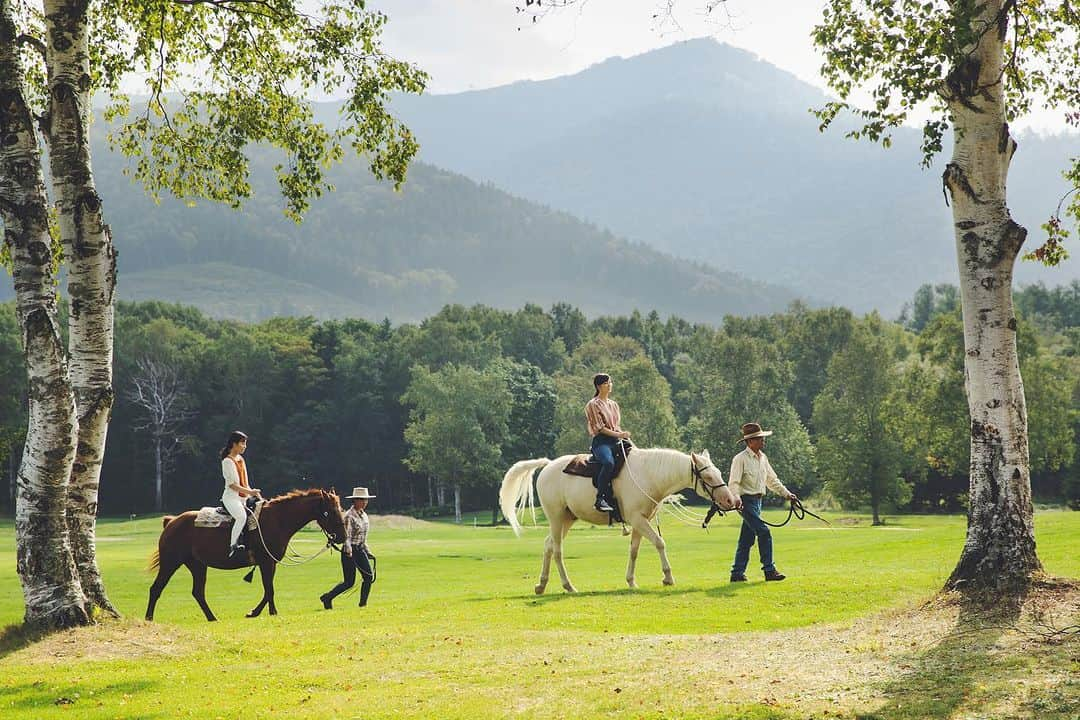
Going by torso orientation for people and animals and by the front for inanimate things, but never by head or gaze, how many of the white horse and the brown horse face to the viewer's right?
2

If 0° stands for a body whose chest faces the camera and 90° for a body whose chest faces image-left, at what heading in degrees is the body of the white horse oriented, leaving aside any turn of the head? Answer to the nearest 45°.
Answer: approximately 270°

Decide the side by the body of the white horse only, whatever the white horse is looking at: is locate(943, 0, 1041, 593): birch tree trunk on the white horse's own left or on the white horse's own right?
on the white horse's own right

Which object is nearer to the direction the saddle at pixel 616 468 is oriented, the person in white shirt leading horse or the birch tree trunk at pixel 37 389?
the person in white shirt leading horse

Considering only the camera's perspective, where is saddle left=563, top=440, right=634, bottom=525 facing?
facing to the right of the viewer

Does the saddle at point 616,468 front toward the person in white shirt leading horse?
yes

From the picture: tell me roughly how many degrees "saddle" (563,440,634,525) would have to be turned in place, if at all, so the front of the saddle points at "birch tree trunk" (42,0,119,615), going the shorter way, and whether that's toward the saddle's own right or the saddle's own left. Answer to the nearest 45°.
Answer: approximately 135° to the saddle's own right

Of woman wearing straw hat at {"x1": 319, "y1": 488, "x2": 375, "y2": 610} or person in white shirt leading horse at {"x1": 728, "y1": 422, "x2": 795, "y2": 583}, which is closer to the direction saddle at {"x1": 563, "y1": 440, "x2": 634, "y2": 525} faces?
the person in white shirt leading horse

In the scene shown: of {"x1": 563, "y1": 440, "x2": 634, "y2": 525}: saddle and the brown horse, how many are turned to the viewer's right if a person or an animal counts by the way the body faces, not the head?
2

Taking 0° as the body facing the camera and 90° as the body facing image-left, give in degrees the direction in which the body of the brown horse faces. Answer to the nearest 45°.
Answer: approximately 270°

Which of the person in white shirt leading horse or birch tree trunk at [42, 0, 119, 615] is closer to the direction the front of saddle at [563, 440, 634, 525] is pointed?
the person in white shirt leading horse
